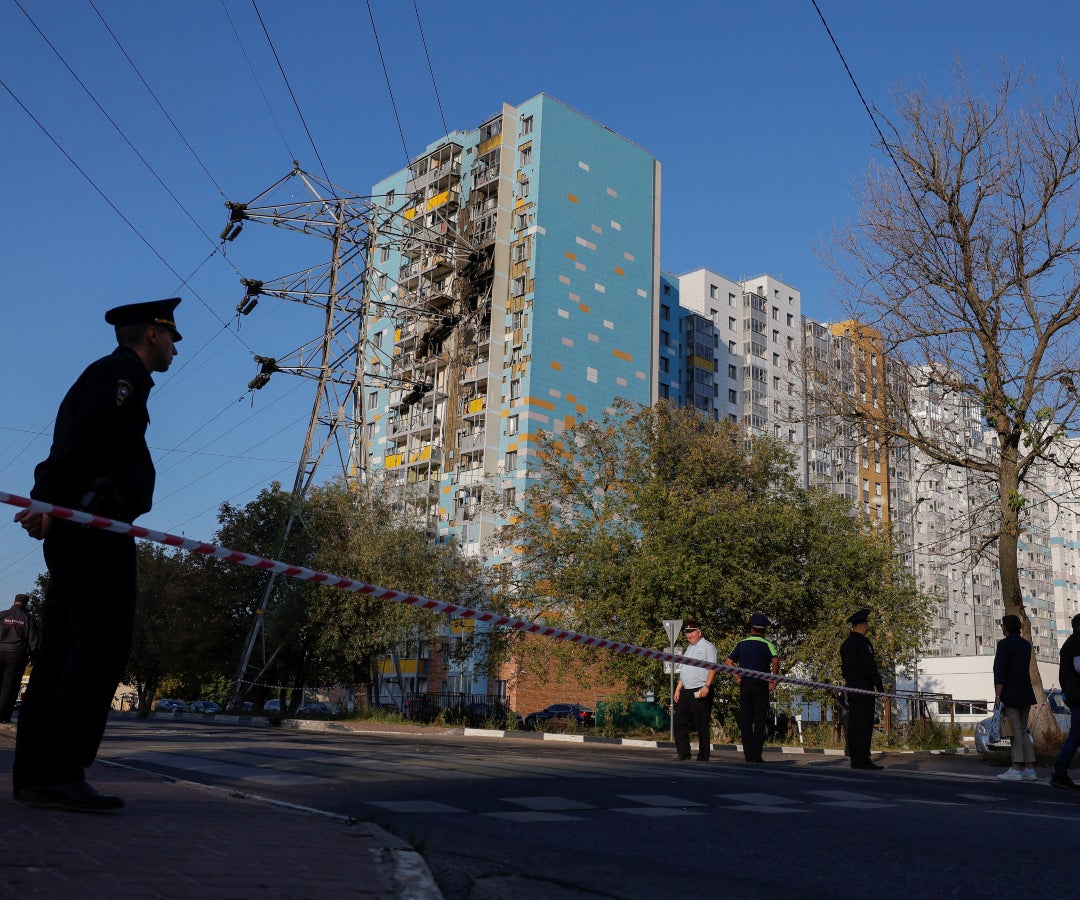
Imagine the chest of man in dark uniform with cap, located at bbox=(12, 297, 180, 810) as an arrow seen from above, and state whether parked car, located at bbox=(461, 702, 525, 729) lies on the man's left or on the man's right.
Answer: on the man's left

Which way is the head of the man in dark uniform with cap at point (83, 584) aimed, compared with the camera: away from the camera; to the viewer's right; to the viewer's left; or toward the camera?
to the viewer's right

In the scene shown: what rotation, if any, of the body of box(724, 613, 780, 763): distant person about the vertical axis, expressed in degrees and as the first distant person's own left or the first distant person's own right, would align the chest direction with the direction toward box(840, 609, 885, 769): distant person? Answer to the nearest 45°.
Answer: approximately 90° to the first distant person's own right

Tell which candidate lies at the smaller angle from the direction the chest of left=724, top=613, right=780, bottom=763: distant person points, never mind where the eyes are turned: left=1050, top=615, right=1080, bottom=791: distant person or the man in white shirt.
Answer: the man in white shirt

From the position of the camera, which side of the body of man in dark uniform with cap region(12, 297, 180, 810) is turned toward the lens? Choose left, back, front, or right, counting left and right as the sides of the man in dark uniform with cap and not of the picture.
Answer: right

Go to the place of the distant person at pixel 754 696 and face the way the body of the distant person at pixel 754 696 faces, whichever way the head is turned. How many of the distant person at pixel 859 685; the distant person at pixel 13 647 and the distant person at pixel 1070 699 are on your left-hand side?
1

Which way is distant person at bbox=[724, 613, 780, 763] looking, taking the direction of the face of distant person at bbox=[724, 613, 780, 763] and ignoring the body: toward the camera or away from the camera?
away from the camera

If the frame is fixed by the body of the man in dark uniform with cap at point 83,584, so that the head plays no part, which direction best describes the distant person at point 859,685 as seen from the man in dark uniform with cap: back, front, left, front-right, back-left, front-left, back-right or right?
front-left

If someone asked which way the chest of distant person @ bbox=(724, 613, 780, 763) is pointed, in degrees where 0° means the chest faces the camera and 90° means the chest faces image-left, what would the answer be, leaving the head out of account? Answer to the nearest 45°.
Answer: approximately 180°

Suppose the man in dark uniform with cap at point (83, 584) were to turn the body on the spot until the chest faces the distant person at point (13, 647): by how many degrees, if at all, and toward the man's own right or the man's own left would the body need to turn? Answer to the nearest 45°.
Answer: approximately 90° to the man's own left

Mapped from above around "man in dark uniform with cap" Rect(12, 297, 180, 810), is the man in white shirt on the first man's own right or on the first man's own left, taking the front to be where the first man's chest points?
on the first man's own left

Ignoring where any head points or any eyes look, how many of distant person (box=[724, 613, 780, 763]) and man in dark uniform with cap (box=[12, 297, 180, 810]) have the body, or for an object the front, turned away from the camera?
1

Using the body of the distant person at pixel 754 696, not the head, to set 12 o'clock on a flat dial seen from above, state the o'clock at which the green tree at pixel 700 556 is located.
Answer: The green tree is roughly at 12 o'clock from the distant person.
